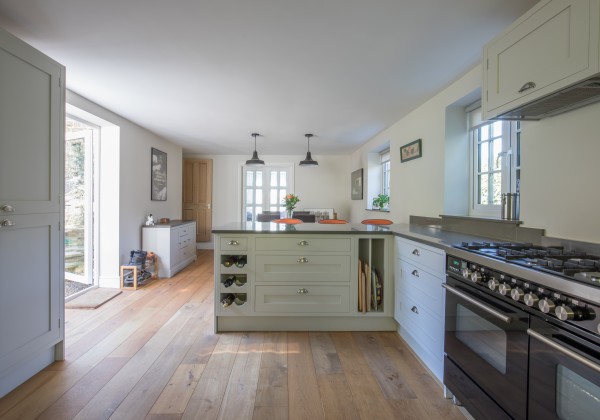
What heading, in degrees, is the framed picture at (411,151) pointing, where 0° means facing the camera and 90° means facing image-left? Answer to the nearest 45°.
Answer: approximately 45°

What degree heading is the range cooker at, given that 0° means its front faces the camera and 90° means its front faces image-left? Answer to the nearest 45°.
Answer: approximately 45°

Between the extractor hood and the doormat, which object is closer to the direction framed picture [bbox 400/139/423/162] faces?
the doormat

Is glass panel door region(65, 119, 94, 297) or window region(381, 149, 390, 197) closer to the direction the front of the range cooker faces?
the glass panel door

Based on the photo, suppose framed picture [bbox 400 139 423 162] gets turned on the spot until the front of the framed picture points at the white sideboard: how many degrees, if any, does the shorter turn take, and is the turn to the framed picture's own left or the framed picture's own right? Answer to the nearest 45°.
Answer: approximately 45° to the framed picture's own right

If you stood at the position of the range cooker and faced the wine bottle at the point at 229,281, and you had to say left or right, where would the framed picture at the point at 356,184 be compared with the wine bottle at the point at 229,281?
right

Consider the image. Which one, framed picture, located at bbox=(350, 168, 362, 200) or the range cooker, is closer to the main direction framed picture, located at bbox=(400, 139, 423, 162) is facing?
the range cooker

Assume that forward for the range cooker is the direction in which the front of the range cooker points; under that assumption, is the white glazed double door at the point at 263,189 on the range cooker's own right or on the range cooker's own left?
on the range cooker's own right
